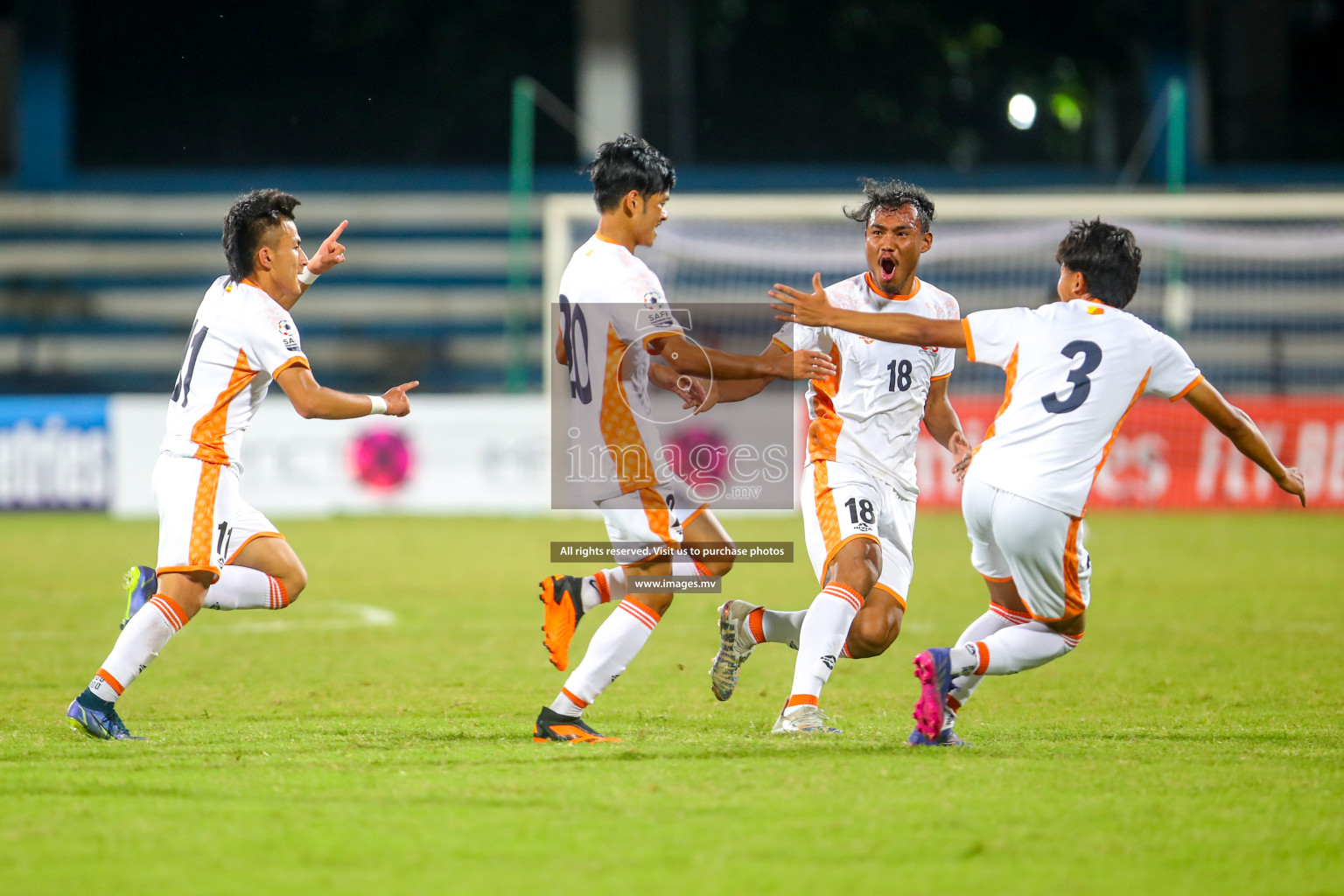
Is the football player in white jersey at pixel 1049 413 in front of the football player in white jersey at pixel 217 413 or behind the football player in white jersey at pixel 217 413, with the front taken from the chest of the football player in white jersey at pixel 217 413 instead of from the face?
in front

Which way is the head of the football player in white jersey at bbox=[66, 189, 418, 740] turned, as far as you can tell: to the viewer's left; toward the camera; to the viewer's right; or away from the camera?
to the viewer's right

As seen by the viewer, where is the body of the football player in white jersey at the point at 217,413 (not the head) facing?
to the viewer's right

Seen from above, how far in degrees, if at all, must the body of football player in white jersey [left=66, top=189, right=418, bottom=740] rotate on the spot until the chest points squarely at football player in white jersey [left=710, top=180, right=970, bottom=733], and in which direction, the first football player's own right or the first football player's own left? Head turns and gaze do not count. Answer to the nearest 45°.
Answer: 0° — they already face them

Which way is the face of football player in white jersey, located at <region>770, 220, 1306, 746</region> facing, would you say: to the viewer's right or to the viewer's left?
to the viewer's left

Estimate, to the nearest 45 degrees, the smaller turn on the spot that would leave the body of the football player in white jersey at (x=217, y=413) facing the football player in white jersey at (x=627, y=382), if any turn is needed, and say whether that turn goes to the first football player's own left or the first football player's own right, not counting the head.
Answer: approximately 45° to the first football player's own right

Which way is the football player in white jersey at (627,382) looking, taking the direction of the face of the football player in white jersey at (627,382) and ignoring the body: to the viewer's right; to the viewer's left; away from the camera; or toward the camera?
to the viewer's right
